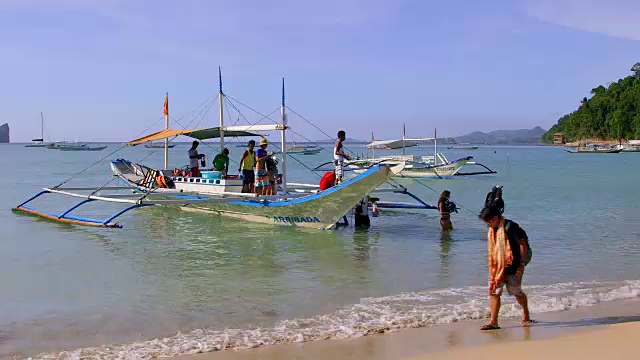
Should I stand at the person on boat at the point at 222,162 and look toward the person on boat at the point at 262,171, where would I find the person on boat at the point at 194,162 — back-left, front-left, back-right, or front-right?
back-right

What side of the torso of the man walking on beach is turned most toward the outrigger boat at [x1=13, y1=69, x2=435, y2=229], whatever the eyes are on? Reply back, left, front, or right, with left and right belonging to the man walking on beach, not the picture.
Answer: right

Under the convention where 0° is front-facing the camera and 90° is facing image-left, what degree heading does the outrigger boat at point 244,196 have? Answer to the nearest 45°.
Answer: approximately 315°

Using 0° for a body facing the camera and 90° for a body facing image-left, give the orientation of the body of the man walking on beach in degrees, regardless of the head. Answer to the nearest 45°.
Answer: approximately 45°
